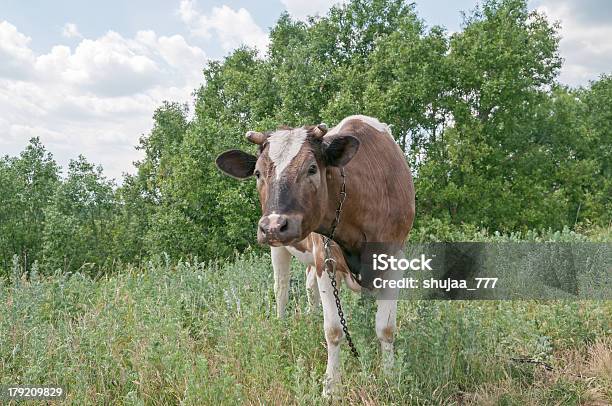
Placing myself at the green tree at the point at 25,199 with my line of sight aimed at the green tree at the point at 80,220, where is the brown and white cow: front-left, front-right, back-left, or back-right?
front-right

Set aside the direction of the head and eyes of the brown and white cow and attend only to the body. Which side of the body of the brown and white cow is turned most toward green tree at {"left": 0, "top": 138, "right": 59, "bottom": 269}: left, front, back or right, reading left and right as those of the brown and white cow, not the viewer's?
right

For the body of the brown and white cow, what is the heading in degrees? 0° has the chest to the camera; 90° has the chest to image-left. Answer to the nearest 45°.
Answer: approximately 45°
